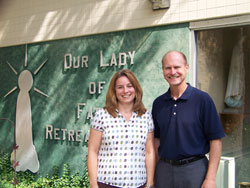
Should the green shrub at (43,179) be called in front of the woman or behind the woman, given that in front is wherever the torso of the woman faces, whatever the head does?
behind

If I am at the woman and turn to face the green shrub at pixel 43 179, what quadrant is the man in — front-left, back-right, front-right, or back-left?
back-right

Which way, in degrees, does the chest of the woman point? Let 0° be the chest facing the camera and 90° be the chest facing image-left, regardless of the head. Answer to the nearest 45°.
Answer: approximately 0°
